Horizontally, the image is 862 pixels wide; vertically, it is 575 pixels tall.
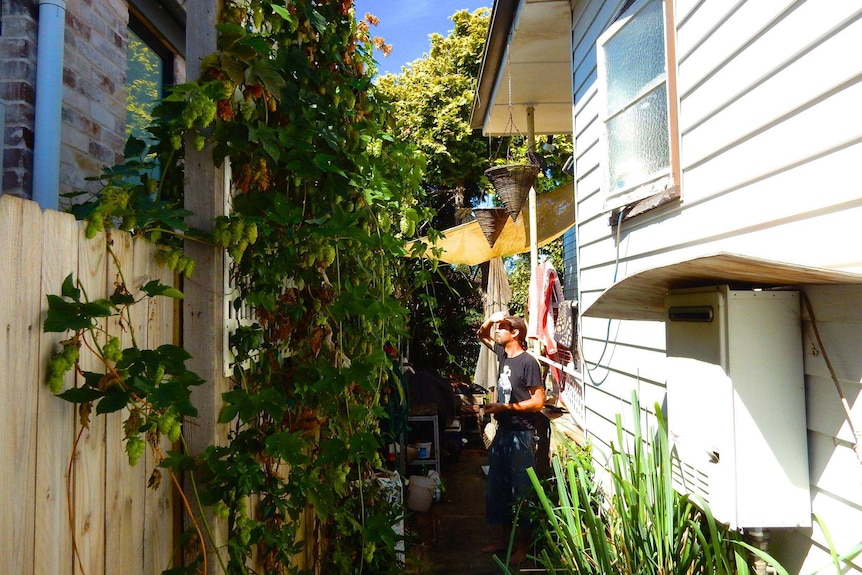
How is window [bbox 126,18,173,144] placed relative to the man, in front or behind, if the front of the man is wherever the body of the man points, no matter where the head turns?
in front

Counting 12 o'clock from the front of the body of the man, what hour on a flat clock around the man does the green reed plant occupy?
The green reed plant is roughly at 10 o'clock from the man.

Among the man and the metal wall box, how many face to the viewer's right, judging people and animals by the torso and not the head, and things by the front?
0

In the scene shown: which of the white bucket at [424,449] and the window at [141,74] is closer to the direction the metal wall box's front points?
the window

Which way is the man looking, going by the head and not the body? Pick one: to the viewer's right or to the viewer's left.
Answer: to the viewer's left

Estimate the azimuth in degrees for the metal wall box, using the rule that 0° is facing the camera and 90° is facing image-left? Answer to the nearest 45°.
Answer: approximately 45°

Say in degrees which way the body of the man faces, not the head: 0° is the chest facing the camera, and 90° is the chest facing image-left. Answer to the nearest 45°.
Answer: approximately 45°
